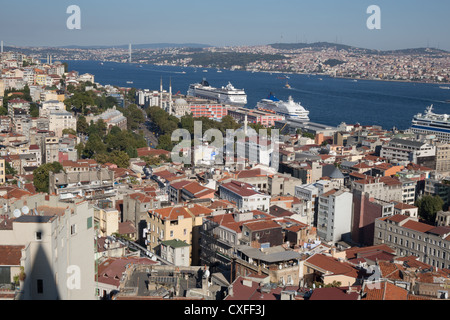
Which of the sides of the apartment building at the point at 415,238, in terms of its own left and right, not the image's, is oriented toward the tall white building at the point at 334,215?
right

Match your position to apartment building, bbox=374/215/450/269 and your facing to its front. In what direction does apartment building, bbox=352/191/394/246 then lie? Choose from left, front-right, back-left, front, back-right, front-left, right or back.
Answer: right

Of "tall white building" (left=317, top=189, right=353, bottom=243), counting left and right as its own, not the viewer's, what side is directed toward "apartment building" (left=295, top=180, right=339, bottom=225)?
right

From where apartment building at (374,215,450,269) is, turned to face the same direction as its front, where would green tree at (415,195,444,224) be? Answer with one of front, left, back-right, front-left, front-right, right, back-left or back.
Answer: back-right

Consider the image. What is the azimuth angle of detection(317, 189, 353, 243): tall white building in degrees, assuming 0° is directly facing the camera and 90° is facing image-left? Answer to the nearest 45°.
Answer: approximately 45°

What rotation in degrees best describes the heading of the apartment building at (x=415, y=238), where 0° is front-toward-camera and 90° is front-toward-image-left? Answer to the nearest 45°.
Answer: approximately 45°

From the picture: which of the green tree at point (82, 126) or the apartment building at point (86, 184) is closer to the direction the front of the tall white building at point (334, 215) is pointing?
the apartment building

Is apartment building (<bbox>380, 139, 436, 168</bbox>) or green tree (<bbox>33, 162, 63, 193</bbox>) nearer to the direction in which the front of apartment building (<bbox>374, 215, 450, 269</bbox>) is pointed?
the green tree

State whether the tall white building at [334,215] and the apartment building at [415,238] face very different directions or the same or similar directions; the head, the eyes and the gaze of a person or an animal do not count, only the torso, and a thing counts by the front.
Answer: same or similar directions

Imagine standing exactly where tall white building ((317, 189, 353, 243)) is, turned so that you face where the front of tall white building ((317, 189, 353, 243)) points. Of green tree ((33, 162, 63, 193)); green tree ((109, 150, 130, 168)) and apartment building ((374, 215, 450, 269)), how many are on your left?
1
